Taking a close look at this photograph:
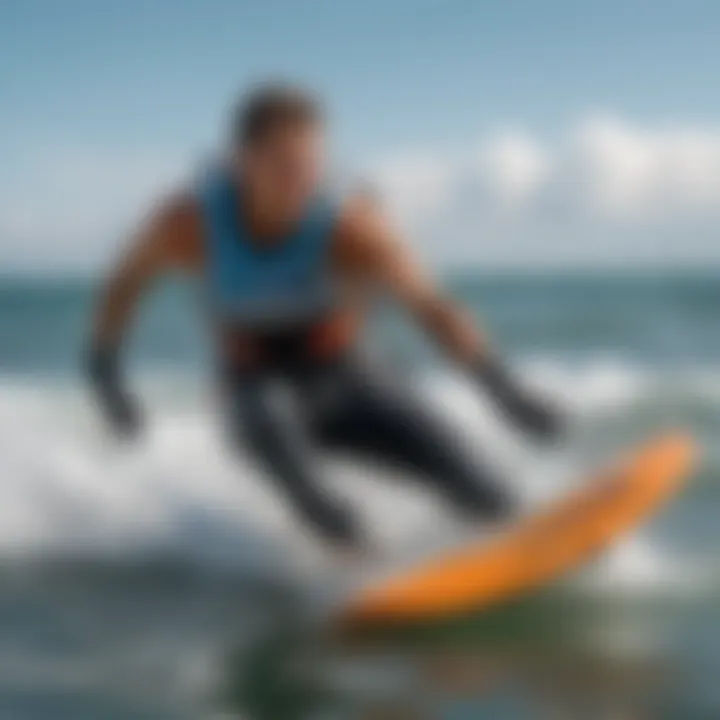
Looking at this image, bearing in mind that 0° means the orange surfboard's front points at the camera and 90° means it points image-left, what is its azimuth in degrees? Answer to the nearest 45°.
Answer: approximately 270°
